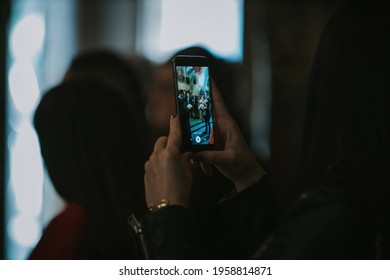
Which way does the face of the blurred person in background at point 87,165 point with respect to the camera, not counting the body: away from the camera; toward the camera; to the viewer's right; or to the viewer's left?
away from the camera

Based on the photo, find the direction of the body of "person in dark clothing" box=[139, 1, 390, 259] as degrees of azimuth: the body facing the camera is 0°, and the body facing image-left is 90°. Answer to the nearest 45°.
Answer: approximately 135°
